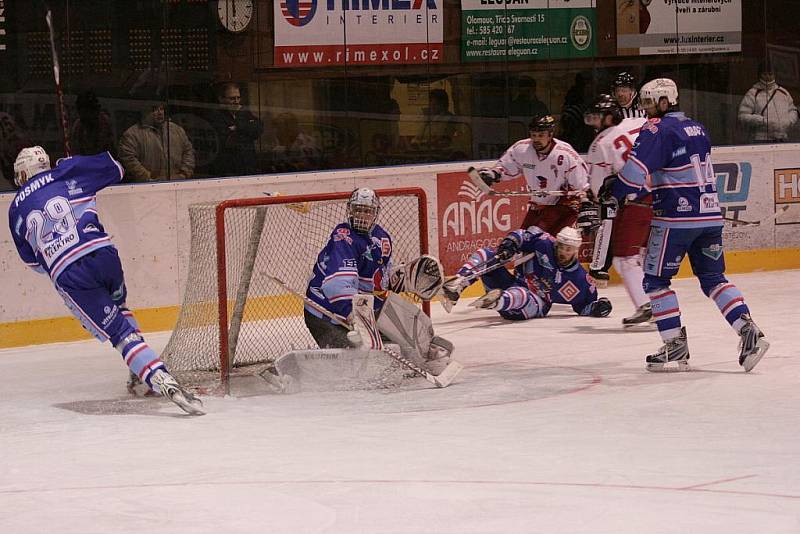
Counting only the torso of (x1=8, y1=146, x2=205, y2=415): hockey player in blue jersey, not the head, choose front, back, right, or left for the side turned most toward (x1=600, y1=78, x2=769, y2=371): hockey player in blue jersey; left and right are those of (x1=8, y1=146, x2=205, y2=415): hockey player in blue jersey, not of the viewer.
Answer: right

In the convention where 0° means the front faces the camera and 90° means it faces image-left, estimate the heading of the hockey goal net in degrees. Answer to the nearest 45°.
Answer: approximately 315°

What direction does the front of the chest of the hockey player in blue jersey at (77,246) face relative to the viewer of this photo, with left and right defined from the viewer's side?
facing away from the viewer

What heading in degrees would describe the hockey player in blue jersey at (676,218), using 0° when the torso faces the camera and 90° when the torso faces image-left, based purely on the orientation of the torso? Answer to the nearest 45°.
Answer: approximately 135°
